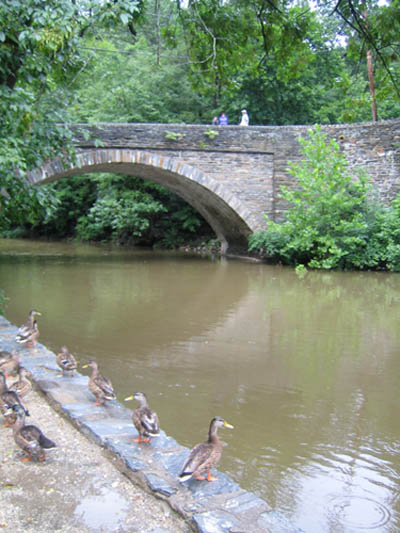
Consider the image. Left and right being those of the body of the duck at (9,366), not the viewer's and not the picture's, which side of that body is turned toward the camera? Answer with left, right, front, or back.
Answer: right

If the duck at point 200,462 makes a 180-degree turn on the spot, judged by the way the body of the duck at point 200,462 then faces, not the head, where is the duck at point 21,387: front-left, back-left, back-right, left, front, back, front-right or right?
front-right

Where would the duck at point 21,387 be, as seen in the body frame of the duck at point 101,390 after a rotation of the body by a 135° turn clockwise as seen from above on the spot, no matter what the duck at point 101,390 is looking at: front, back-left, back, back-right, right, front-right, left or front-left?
back-left

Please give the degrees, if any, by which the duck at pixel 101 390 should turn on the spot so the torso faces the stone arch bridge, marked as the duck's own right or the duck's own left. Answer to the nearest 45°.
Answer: approximately 90° to the duck's own right

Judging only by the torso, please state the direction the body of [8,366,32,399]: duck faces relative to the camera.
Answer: to the viewer's right

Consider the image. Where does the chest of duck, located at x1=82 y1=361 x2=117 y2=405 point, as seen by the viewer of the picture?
to the viewer's left

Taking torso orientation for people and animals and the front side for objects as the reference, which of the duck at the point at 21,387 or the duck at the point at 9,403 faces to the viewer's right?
the duck at the point at 21,387

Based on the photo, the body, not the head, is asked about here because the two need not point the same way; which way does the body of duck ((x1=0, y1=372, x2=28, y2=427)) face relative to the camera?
to the viewer's left

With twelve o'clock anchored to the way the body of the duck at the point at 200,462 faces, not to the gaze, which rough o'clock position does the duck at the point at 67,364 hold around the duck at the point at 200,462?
the duck at the point at 67,364 is roughly at 8 o'clock from the duck at the point at 200,462.

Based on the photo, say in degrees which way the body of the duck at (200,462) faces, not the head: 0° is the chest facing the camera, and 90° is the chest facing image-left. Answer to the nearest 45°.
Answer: approximately 270°

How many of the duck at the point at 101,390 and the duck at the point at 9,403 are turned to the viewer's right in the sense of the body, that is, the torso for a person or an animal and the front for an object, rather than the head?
0

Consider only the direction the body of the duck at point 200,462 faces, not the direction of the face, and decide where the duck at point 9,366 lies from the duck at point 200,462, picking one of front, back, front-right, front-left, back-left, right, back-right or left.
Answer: back-left

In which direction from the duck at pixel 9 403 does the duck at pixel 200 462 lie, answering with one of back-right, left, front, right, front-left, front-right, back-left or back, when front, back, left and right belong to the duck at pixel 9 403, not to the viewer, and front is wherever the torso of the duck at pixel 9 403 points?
back-left
